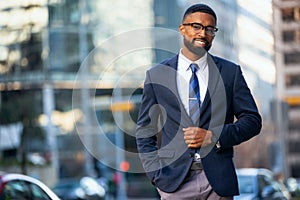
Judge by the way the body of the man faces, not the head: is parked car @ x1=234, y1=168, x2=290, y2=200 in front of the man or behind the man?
behind

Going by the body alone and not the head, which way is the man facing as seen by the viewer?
toward the camera
